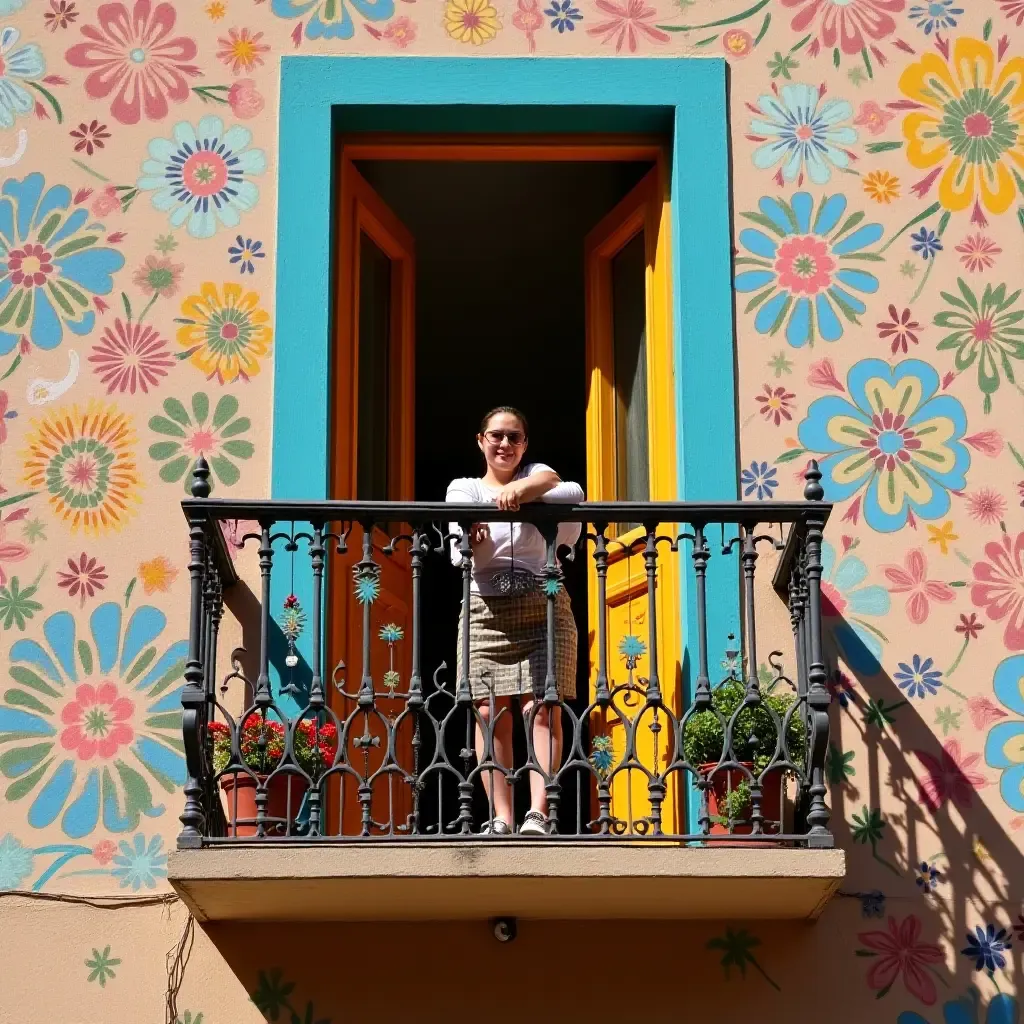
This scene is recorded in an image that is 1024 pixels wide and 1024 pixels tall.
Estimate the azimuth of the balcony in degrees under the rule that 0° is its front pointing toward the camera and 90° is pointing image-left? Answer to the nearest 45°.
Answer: approximately 0°

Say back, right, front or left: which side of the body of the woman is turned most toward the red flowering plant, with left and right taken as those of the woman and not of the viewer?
right
